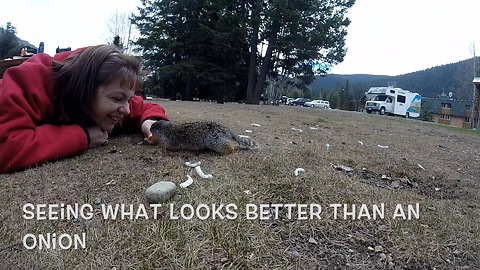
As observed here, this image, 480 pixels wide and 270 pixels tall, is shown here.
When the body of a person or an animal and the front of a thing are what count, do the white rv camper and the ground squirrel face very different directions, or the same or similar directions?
same or similar directions

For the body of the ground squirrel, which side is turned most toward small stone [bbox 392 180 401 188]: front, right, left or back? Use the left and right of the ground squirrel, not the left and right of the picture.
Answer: back

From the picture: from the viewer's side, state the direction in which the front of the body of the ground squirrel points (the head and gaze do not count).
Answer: to the viewer's left

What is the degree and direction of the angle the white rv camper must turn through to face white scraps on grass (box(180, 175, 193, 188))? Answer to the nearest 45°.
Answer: approximately 45° to its left

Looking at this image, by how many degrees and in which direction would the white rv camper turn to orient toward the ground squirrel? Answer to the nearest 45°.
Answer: approximately 45° to its left

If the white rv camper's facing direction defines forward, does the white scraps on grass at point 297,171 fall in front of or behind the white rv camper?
in front

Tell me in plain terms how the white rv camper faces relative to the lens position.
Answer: facing the viewer and to the left of the viewer

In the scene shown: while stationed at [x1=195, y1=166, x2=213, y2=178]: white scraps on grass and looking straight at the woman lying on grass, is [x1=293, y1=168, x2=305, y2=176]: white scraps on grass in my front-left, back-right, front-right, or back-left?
back-right

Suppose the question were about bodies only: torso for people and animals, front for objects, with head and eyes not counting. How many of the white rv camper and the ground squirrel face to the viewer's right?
0

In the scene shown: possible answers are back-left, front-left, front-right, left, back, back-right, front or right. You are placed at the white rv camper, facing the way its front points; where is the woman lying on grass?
front-left
